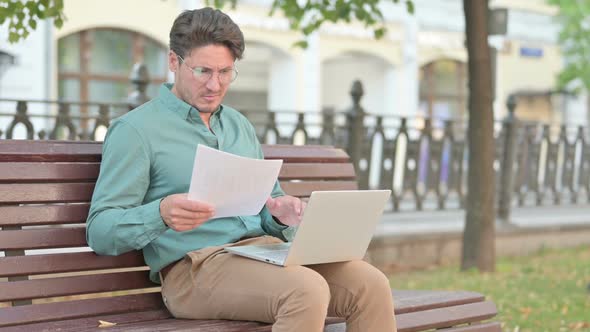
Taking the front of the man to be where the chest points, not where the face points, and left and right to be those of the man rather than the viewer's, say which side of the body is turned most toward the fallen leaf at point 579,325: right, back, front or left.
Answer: left

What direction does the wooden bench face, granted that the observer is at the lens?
facing the viewer and to the right of the viewer

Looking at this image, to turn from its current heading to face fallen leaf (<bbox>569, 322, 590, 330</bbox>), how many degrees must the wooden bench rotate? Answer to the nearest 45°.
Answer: approximately 90° to its left

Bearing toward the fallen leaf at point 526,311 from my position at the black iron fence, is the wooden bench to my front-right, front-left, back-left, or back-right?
front-right

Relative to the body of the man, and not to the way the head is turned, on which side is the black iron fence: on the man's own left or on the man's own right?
on the man's own left

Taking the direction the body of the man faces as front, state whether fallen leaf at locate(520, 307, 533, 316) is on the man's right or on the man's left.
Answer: on the man's left

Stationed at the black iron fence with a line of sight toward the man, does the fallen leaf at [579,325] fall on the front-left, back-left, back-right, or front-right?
front-left
